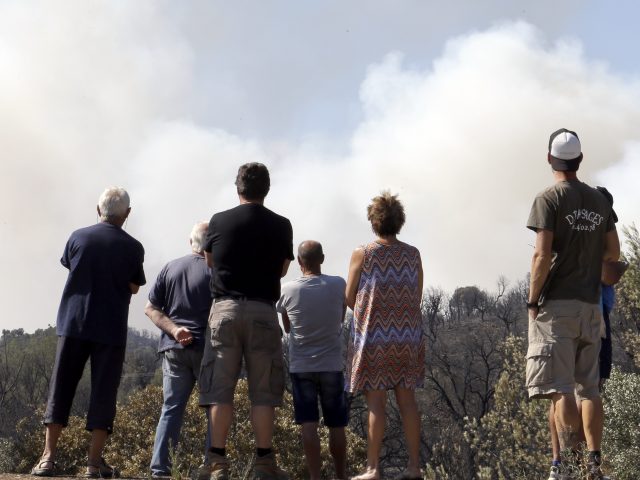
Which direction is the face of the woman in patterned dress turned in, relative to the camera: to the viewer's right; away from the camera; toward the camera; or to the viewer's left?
away from the camera

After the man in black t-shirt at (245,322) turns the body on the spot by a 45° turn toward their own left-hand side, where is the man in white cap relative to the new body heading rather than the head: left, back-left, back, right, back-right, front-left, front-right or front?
back-right

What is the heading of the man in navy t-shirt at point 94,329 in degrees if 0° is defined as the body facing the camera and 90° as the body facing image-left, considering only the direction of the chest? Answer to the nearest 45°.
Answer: approximately 180°

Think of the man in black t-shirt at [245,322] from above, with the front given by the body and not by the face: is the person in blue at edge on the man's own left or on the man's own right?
on the man's own right

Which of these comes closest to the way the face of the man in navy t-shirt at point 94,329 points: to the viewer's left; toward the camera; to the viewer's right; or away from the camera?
away from the camera

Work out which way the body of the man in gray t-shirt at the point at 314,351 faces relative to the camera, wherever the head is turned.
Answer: away from the camera

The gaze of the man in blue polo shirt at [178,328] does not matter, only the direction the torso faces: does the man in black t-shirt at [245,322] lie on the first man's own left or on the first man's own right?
on the first man's own right

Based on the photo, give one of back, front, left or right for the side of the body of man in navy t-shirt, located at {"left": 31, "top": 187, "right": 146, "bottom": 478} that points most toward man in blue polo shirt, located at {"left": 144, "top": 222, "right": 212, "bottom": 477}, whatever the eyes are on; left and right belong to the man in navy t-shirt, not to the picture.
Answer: right

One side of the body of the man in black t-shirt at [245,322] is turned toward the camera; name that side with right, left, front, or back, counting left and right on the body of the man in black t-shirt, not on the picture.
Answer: back

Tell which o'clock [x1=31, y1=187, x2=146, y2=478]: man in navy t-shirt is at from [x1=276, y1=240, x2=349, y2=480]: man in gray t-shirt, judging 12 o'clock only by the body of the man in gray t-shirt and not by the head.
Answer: The man in navy t-shirt is roughly at 9 o'clock from the man in gray t-shirt.

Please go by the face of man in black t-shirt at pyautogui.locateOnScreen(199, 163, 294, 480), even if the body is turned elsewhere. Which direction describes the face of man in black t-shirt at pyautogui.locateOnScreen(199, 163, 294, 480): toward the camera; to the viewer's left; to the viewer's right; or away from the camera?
away from the camera

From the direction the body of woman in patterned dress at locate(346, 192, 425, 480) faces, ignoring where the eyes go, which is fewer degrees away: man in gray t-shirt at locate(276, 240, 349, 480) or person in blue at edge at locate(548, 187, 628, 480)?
the man in gray t-shirt
